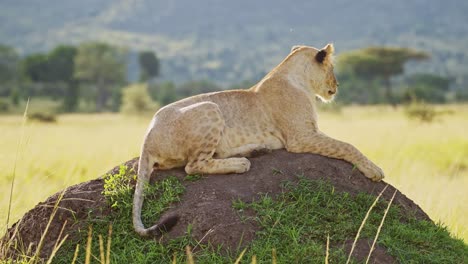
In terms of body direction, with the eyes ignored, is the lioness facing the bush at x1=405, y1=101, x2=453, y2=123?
no

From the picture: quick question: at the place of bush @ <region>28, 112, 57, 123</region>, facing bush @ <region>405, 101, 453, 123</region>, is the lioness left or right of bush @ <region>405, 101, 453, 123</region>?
right

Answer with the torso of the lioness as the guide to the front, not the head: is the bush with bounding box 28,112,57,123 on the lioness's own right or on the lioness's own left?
on the lioness's own left

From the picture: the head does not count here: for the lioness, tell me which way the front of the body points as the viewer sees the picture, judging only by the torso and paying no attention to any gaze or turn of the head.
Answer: to the viewer's right

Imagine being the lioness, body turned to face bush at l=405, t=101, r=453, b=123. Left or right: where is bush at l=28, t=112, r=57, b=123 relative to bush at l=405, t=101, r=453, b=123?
left
